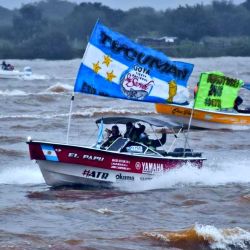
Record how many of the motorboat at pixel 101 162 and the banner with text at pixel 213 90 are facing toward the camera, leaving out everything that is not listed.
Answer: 1

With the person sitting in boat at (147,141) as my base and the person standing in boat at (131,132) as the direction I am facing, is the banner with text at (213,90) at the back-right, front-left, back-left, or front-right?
back-right

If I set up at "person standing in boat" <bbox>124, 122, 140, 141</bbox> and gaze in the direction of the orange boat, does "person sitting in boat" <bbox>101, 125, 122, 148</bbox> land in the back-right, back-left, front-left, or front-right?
back-left

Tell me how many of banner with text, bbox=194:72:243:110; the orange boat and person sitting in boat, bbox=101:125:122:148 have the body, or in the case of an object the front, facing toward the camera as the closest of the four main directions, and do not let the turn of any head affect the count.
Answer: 1

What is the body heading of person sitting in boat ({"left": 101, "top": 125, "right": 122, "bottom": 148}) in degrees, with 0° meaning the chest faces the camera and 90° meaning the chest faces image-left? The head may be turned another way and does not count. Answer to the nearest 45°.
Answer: approximately 90°

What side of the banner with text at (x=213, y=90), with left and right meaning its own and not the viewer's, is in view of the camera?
front

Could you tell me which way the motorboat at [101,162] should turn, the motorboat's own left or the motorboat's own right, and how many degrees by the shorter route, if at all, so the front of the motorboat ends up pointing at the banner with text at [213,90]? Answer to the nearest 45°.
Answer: approximately 135° to the motorboat's own right

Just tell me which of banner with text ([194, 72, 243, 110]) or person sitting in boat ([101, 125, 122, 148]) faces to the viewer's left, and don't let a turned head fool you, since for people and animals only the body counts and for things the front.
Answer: the person sitting in boat

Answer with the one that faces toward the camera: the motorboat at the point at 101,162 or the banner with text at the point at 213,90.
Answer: the banner with text

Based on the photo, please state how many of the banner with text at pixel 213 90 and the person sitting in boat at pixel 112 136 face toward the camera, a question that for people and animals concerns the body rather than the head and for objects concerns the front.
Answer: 1

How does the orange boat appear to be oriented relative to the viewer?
to the viewer's left

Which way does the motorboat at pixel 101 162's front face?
to the viewer's left
